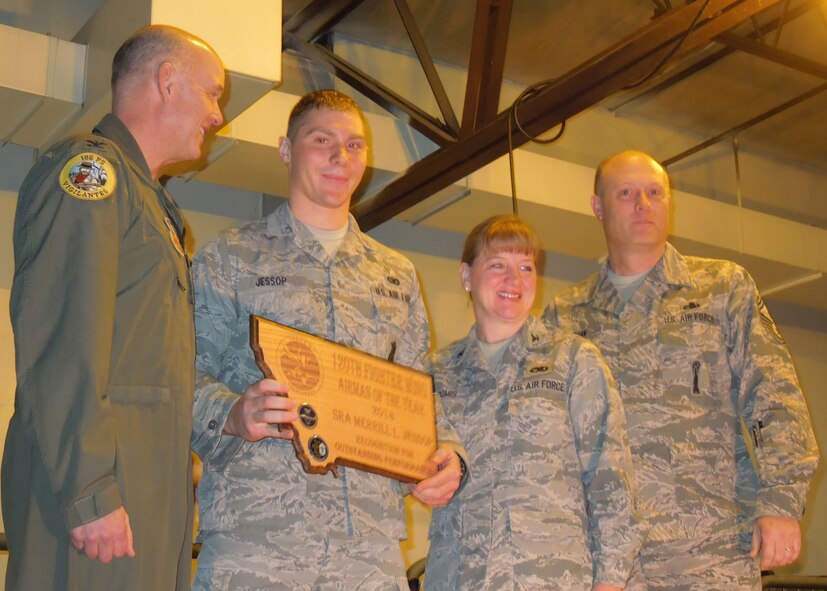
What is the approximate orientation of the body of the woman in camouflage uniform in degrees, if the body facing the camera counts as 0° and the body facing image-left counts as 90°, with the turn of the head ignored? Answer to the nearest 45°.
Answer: approximately 45°

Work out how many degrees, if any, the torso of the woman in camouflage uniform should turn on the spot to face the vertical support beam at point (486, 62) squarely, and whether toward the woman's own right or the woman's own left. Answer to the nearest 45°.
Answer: approximately 135° to the woman's own right

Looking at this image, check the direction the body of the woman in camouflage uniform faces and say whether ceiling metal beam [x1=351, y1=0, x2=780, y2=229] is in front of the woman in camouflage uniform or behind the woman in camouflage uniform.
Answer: behind

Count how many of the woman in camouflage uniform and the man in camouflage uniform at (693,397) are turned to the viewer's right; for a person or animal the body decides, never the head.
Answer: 0

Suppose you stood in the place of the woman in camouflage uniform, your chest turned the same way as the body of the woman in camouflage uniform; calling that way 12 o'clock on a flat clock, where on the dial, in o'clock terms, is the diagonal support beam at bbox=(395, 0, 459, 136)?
The diagonal support beam is roughly at 4 o'clock from the woman in camouflage uniform.

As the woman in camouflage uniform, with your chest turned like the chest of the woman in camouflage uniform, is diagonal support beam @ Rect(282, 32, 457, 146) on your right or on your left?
on your right

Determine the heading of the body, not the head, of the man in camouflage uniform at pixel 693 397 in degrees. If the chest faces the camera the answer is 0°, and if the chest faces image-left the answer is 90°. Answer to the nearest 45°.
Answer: approximately 45°

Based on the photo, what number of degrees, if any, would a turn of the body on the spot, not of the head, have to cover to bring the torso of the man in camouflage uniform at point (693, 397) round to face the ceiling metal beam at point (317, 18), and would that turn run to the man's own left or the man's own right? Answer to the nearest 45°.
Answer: approximately 90° to the man's own right
